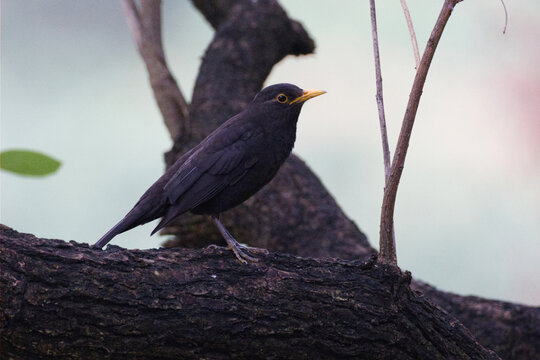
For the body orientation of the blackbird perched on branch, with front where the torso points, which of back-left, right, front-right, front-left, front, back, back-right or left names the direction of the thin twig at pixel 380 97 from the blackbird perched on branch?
front-right

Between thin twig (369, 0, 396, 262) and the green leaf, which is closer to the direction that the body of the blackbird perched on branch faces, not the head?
the thin twig

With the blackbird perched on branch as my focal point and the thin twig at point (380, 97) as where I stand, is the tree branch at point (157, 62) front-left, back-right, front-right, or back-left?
front-right

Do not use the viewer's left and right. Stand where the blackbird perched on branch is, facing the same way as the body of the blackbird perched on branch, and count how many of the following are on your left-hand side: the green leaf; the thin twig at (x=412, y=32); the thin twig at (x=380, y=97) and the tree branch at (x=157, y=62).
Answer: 1

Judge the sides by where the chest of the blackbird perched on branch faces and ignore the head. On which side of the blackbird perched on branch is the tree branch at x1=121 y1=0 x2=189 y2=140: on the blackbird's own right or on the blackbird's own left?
on the blackbird's own left

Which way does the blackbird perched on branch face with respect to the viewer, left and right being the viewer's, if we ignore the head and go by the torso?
facing to the right of the viewer
